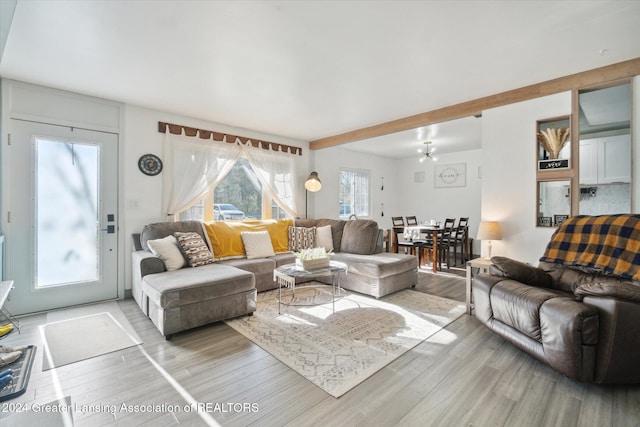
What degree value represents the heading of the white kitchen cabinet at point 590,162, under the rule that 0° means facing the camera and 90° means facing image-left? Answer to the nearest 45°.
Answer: approximately 0°

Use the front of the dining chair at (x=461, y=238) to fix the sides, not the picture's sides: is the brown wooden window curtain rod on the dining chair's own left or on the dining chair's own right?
on the dining chair's own left

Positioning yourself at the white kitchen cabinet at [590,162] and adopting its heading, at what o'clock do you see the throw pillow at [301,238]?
The throw pillow is roughly at 2 o'clock from the white kitchen cabinet.

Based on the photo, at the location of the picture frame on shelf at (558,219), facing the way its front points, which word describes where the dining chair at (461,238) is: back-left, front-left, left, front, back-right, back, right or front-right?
back-right

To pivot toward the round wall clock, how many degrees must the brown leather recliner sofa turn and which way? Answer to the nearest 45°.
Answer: approximately 45° to its right

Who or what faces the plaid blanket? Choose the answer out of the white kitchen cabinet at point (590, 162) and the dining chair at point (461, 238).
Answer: the white kitchen cabinet

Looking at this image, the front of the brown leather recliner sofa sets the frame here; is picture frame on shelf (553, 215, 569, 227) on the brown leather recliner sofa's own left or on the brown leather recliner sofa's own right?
on the brown leather recliner sofa's own right

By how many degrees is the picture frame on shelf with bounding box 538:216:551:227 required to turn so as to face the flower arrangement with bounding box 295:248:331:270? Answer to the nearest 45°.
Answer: approximately 45° to its right

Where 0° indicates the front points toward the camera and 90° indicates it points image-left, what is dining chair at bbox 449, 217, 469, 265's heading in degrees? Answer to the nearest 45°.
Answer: approximately 135°

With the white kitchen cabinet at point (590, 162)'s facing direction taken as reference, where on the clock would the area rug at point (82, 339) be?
The area rug is roughly at 1 o'clock from the white kitchen cabinet.

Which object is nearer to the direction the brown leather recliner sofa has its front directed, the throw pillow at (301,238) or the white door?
the white door

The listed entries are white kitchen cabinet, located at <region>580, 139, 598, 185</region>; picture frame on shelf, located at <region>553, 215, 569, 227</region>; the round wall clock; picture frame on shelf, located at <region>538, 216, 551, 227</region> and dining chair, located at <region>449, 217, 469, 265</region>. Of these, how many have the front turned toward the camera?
4

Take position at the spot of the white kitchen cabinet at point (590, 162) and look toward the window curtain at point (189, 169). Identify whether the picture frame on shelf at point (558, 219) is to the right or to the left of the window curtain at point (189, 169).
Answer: left

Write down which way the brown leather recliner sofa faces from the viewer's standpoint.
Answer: facing the viewer and to the left of the viewer

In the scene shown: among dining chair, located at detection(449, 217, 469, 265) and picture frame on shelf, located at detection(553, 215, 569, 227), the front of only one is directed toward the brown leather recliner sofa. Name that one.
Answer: the picture frame on shelf

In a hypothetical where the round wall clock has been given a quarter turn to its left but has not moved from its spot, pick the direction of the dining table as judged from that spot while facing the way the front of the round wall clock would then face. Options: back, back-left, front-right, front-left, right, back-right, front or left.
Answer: front
